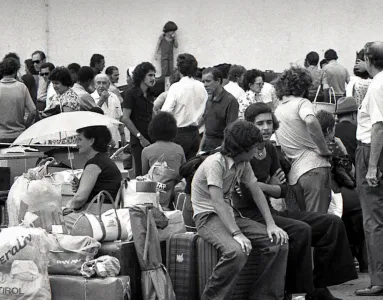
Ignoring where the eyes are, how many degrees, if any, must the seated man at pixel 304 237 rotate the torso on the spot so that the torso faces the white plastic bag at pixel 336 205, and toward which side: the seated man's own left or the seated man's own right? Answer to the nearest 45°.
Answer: approximately 135° to the seated man's own left

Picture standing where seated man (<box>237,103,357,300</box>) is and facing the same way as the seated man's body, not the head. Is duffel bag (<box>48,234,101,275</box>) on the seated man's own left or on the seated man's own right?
on the seated man's own right

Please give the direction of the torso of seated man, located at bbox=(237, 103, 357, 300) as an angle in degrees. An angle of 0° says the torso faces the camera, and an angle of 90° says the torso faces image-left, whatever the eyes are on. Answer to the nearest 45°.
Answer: approximately 315°

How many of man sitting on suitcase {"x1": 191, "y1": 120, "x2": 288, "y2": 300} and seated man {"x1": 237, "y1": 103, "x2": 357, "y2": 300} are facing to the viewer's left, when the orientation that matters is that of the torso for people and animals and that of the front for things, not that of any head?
0

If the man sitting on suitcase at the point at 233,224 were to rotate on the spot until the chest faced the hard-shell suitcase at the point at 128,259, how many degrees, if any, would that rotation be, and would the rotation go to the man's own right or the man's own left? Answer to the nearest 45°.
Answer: approximately 135° to the man's own right

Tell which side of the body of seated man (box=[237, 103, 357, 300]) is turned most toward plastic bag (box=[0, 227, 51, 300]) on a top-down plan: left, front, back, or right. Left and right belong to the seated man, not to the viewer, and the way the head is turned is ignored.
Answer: right

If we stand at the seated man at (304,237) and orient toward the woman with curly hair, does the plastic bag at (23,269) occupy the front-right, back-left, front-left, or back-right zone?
back-left

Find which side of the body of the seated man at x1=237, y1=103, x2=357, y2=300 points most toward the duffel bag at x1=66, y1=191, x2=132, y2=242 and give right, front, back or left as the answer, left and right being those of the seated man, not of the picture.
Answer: right

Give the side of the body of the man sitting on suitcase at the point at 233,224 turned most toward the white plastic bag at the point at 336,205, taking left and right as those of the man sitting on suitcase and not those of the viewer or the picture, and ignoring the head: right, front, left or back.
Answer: left
